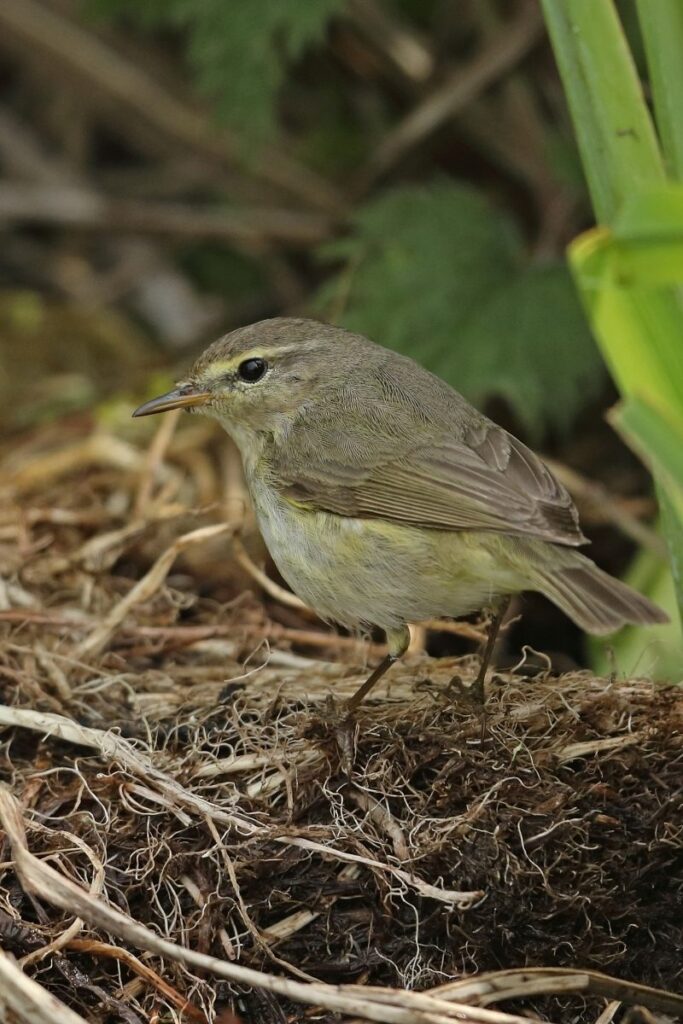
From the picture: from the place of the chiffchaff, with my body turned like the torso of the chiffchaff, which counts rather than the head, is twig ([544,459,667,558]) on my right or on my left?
on my right

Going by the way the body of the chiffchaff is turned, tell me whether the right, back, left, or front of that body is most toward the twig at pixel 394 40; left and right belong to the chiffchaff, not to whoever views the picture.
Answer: right

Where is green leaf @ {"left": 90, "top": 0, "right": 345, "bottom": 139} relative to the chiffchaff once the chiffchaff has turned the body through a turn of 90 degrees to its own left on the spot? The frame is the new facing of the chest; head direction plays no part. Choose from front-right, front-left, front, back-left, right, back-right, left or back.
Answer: back

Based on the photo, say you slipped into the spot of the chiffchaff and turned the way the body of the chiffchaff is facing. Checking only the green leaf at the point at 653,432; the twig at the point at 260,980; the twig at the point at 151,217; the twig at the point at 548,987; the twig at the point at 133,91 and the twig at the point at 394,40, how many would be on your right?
3

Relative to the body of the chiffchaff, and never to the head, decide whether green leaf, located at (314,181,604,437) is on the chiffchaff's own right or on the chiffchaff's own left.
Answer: on the chiffchaff's own right

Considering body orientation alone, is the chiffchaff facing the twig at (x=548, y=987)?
no

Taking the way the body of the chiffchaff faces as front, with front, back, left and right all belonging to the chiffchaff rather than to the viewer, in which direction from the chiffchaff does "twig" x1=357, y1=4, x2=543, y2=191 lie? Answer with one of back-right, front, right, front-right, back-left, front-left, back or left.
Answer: right

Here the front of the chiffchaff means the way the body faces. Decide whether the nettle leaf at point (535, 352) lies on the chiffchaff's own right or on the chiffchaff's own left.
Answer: on the chiffchaff's own right

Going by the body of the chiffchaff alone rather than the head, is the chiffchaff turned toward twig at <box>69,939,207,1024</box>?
no

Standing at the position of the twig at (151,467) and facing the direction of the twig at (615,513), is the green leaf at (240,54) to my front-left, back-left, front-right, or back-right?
front-left

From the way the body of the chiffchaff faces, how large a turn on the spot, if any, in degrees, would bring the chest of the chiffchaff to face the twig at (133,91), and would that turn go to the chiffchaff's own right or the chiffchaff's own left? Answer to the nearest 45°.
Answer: approximately 90° to the chiffchaff's own right

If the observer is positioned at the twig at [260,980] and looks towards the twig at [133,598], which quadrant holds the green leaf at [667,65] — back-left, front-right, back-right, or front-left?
front-right

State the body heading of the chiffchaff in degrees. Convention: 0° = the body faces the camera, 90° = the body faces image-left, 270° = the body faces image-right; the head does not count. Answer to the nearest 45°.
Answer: approximately 90°

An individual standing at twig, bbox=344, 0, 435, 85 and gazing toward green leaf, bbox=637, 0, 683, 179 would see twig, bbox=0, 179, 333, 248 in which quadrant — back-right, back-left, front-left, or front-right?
back-right
